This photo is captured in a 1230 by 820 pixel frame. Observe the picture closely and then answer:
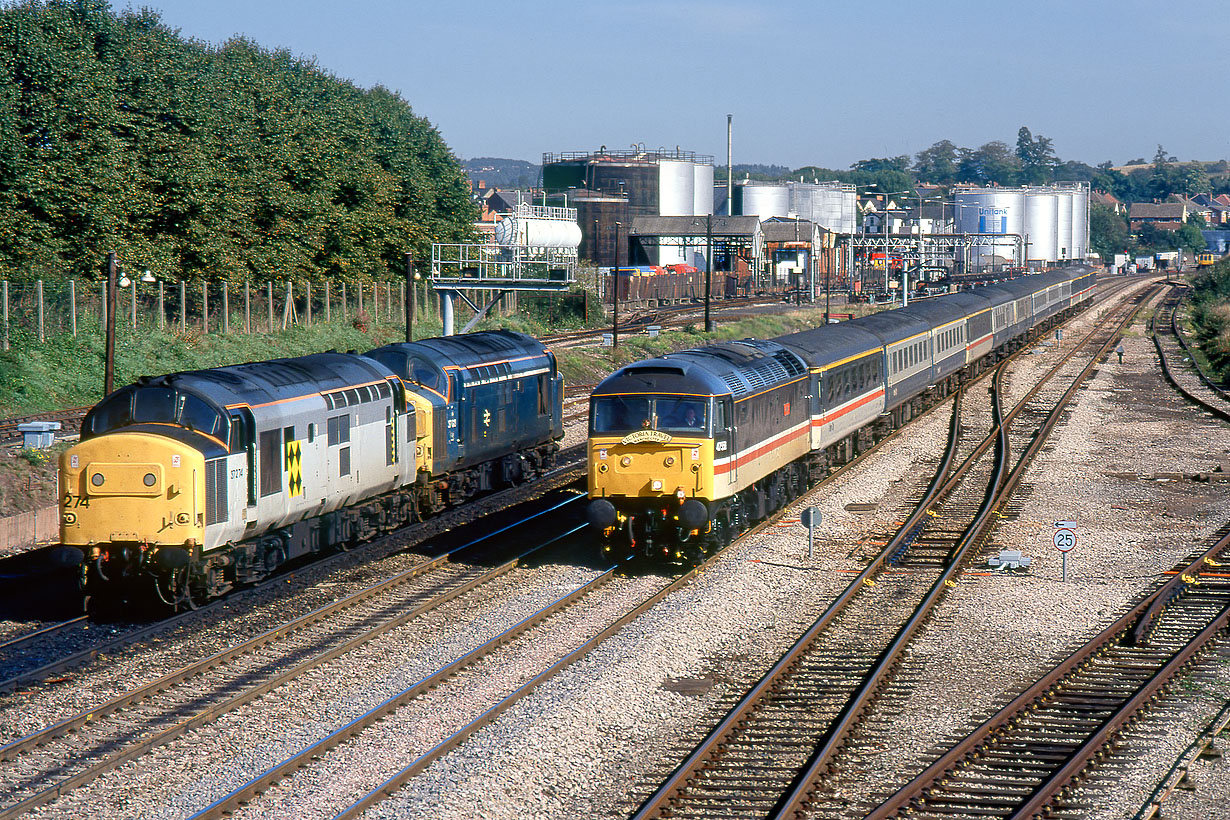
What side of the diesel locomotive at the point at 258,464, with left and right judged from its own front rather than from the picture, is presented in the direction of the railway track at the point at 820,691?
left

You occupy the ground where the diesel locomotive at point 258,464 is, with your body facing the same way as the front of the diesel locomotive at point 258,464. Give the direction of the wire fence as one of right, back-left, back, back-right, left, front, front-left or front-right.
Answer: back-right

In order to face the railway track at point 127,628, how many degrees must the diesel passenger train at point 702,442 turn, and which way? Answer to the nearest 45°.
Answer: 0° — it already faces it

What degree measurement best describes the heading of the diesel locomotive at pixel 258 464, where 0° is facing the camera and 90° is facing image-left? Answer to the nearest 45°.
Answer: approximately 45°

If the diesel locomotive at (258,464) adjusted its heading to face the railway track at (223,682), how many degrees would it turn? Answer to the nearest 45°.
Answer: approximately 45° to its left

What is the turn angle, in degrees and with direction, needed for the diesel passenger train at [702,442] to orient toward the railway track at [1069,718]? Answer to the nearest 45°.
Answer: approximately 90° to its left

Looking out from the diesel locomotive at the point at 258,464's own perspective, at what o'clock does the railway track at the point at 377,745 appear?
The railway track is roughly at 10 o'clock from the diesel locomotive.

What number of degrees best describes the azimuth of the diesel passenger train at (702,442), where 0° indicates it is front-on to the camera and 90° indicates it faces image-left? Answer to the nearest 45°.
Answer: approximately 45°

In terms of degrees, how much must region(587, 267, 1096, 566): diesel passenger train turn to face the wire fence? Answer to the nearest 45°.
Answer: approximately 90° to its right
